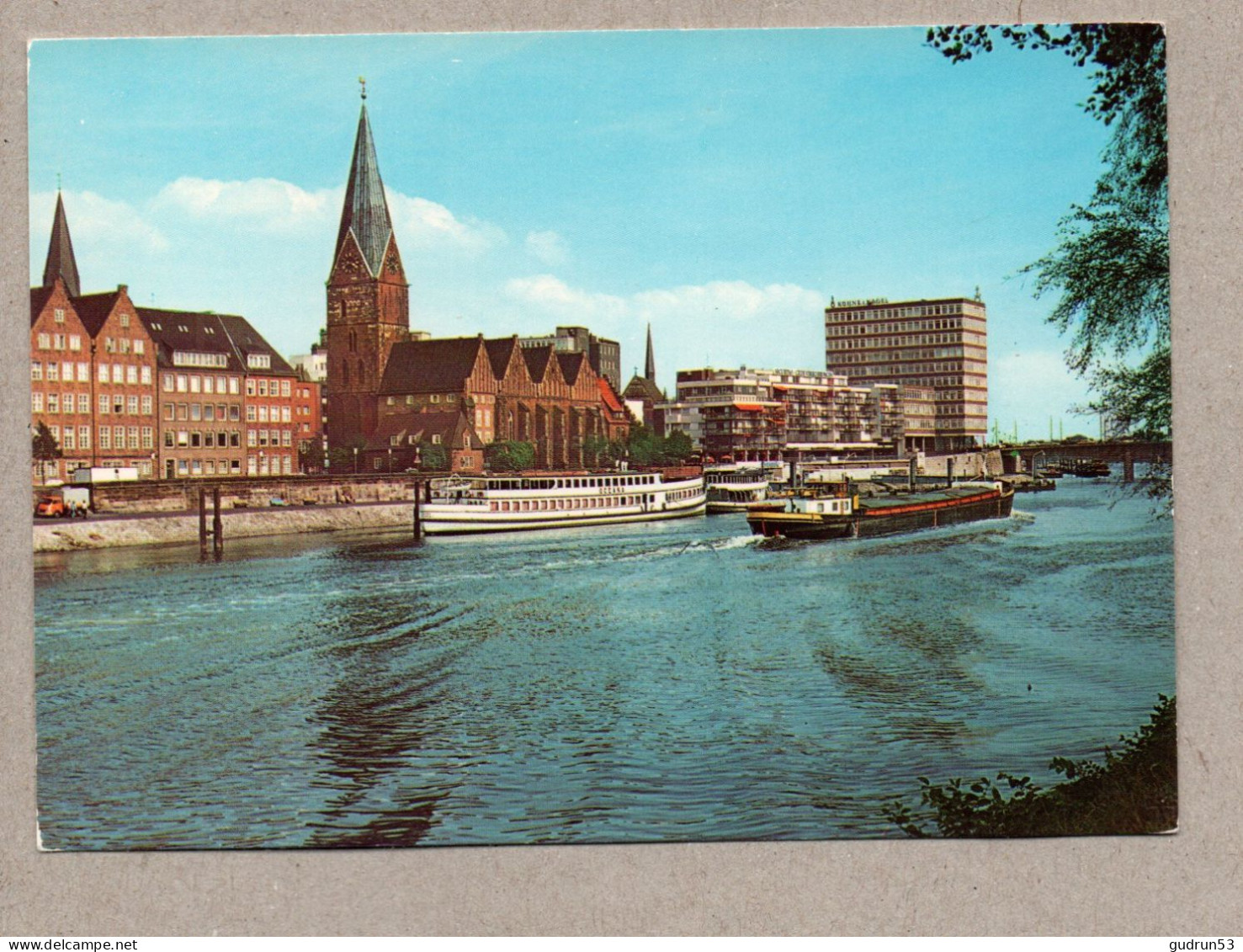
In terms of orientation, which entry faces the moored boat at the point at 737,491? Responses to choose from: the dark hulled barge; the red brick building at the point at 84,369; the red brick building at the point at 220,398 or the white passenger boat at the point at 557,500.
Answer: the white passenger boat

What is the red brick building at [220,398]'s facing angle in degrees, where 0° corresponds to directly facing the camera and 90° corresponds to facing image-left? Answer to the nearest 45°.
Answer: approximately 0°
